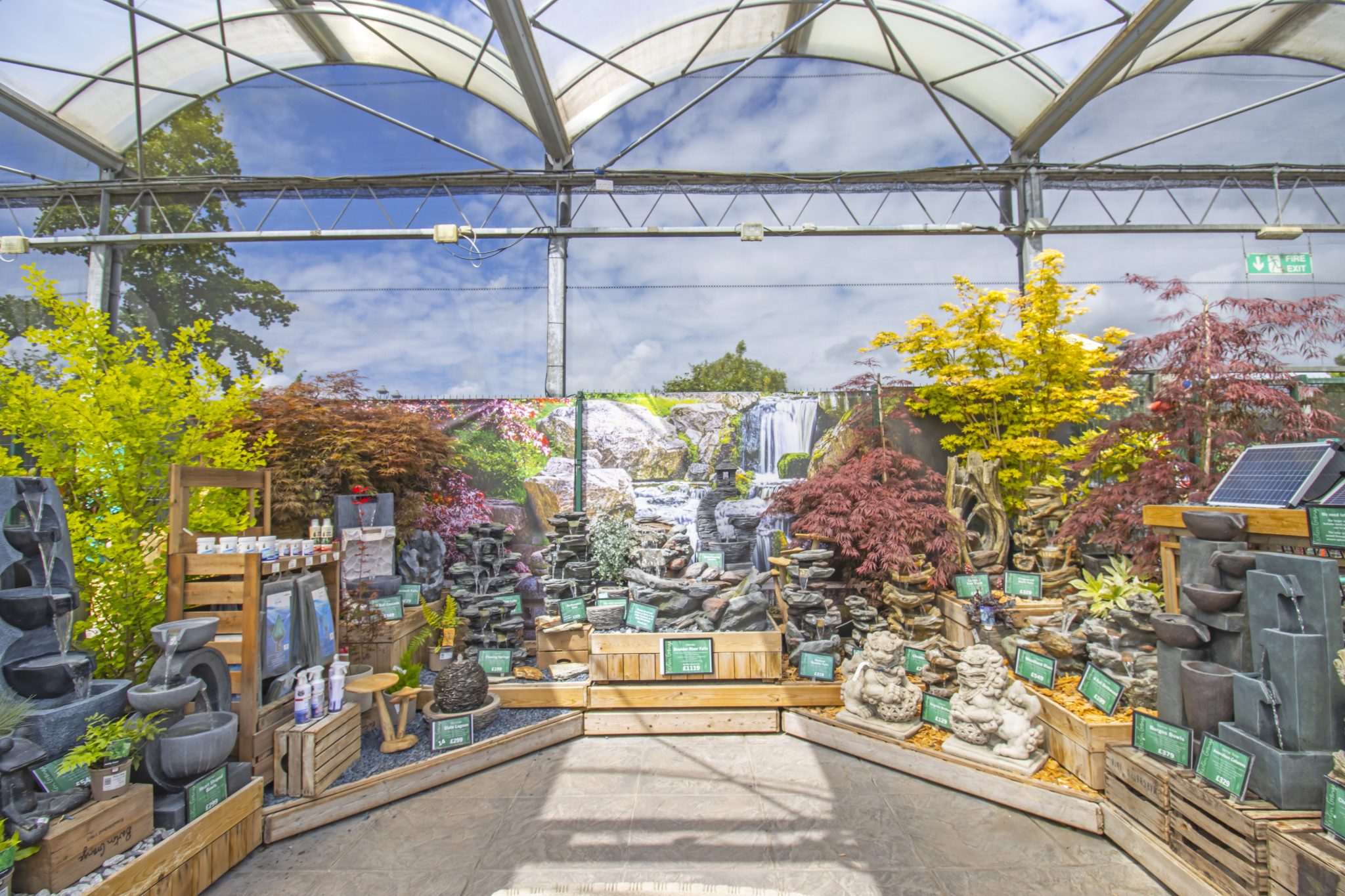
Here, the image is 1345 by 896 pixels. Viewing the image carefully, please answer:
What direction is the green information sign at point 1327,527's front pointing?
toward the camera

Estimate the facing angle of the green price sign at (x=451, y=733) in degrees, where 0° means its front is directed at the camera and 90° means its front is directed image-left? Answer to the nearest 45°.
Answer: approximately 0°

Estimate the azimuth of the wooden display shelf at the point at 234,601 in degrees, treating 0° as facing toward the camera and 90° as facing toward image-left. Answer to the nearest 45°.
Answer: approximately 315°

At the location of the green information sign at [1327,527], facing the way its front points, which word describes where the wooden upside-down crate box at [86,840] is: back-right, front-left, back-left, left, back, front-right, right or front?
front-right

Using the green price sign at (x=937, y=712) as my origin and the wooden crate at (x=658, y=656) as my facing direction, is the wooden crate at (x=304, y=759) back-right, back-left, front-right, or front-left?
front-left

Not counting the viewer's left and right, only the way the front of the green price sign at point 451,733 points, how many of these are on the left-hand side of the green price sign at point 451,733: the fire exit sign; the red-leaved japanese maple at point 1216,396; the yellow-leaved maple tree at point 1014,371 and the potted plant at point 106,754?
3

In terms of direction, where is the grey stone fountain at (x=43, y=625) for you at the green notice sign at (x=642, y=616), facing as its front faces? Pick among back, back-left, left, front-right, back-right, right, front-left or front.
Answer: front-right

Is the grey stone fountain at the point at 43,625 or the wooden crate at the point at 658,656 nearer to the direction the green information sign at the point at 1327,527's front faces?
the grey stone fountain

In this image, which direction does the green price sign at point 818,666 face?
toward the camera

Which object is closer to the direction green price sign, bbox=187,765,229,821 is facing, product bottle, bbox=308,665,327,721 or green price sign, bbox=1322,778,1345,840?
the green price sign

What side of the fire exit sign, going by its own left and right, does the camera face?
front

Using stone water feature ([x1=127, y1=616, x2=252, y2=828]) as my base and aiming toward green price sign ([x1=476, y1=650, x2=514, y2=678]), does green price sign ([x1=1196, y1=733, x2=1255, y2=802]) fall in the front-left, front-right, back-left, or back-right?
front-right

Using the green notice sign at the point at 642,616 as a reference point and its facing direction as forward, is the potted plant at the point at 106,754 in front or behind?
in front

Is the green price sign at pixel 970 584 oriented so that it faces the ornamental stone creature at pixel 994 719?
yes

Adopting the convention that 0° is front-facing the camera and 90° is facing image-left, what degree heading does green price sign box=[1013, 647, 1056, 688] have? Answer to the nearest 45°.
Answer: approximately 45°

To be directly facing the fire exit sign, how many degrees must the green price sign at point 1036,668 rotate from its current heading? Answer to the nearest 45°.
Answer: approximately 180°

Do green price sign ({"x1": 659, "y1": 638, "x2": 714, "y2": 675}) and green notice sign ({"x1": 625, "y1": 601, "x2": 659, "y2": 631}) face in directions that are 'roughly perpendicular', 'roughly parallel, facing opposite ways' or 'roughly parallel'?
roughly parallel
